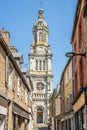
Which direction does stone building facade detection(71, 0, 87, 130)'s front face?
to the viewer's left
